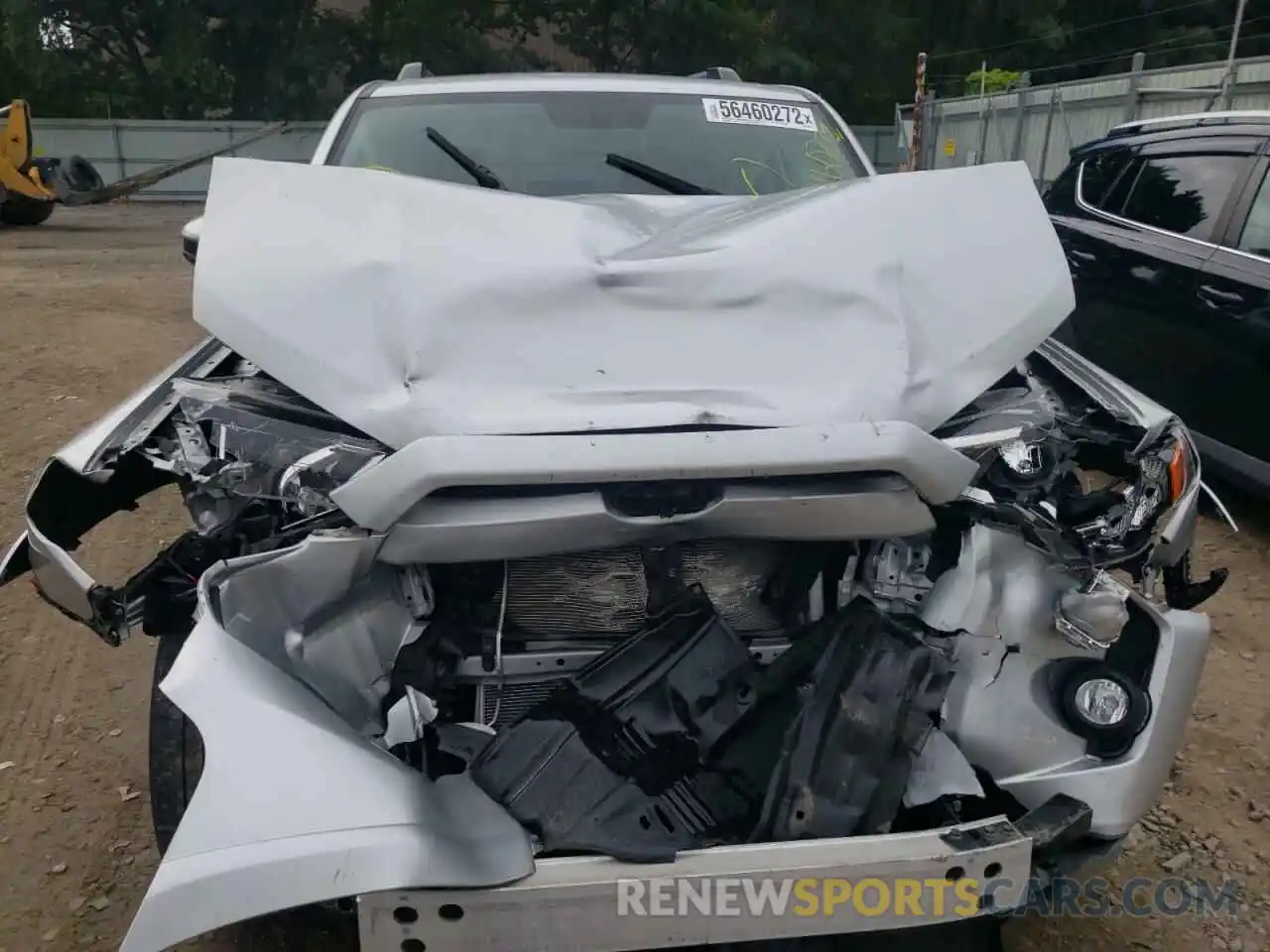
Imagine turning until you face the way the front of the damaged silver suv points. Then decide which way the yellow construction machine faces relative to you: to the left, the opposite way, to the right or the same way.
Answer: to the left

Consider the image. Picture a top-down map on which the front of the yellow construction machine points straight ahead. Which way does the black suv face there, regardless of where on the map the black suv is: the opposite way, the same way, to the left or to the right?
to the right

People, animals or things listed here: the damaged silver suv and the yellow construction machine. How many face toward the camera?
1

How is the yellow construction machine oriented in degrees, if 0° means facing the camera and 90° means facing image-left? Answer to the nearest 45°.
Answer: approximately 270°

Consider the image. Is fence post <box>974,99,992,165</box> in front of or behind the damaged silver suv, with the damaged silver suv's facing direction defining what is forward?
behind

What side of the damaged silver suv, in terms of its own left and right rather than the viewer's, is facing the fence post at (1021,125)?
back

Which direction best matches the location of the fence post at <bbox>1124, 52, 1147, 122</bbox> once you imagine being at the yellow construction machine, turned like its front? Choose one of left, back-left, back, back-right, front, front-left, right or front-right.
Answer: front-right

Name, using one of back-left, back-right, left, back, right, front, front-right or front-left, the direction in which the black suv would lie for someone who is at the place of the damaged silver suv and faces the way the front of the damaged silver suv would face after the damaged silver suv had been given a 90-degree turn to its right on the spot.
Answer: back-right

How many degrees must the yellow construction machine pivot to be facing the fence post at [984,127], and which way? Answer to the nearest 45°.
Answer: approximately 45° to its right

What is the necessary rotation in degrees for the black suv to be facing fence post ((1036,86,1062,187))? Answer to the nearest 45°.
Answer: approximately 135° to its left

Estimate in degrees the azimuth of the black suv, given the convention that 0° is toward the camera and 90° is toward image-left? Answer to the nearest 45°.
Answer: approximately 315°

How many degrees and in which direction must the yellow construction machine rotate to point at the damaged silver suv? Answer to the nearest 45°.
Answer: approximately 90° to its right

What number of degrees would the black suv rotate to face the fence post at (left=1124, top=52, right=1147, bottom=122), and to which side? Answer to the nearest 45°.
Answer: approximately 135° to its left

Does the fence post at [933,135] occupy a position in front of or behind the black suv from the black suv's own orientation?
behind
